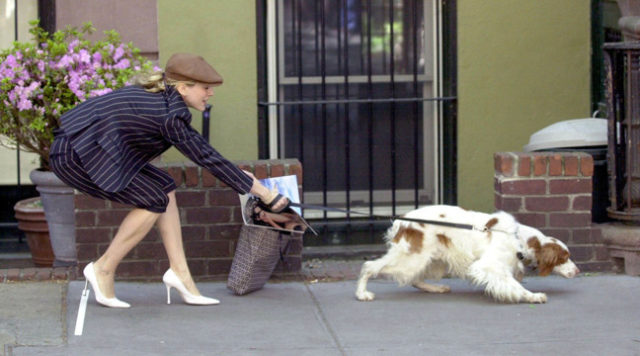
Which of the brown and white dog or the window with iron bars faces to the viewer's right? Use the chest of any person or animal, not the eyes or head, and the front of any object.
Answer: the brown and white dog

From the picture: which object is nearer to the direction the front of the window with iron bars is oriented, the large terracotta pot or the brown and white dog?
the brown and white dog

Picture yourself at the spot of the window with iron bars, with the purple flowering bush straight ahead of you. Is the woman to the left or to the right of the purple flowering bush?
left

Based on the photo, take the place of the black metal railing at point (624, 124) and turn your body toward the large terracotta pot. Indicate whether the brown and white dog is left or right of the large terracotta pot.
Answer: left

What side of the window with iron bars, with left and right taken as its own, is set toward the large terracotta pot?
right

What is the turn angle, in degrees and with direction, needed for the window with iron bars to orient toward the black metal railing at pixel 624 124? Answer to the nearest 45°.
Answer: approximately 45° to its left

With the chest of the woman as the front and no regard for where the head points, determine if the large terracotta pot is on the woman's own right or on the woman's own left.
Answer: on the woman's own left

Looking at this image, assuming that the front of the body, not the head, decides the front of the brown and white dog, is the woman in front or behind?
behind

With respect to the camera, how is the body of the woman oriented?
to the viewer's right

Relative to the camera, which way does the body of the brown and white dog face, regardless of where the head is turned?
to the viewer's right

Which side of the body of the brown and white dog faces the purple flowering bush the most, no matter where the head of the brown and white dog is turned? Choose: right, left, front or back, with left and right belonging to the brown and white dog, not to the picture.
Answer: back

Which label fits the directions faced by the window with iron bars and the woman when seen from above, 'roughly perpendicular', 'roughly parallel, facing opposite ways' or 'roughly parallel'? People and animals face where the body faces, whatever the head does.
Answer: roughly perpendicular
